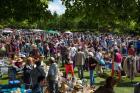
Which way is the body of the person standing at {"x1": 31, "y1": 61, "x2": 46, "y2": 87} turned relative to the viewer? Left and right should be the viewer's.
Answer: facing away from the viewer
